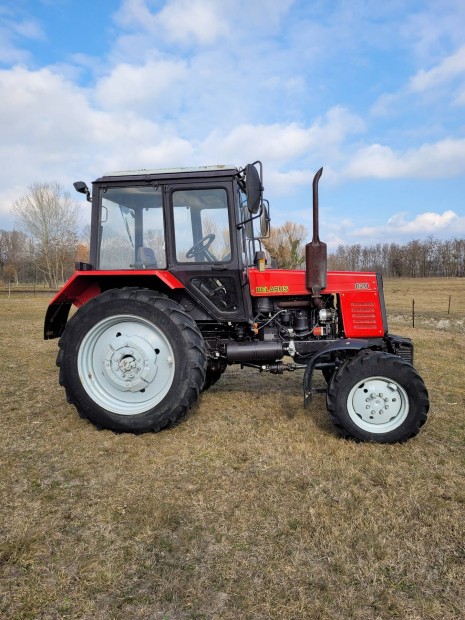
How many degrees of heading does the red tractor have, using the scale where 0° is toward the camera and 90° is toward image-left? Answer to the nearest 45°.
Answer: approximately 270°
